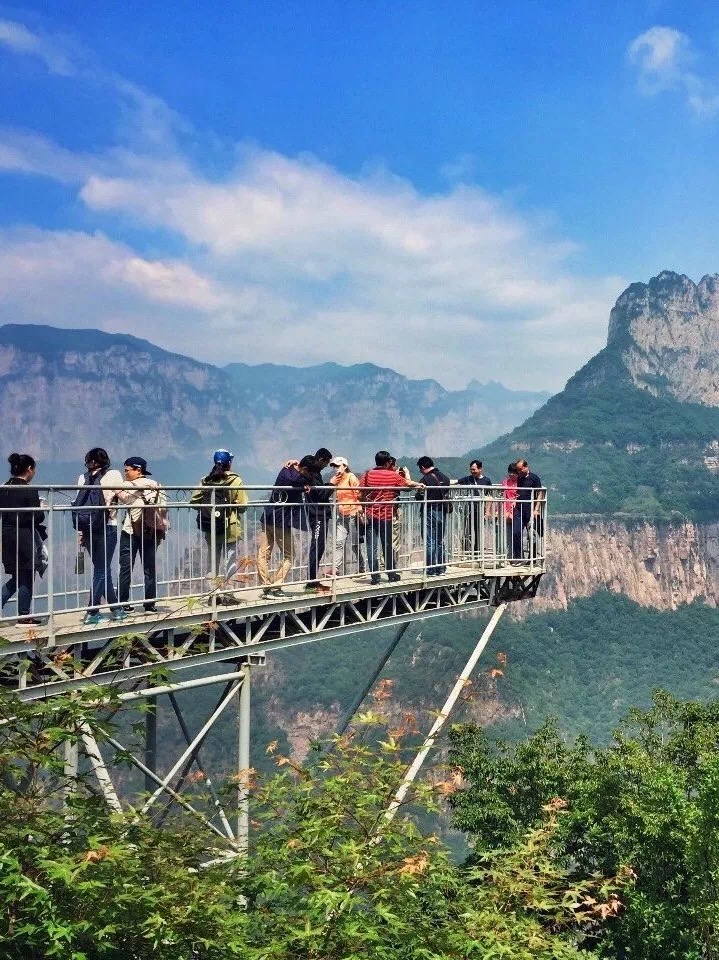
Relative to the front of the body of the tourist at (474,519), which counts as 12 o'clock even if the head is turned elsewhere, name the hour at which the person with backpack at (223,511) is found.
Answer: The person with backpack is roughly at 1 o'clock from the tourist.

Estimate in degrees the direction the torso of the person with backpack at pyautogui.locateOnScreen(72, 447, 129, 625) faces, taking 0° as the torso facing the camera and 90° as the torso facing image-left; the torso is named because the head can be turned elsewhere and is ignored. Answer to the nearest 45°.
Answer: approximately 225°

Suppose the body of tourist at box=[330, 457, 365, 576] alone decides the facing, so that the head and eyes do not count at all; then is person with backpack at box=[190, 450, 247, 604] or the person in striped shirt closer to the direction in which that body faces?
the person with backpack

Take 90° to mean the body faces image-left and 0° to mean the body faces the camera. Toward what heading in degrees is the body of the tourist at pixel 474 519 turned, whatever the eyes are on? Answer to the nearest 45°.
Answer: approximately 0°

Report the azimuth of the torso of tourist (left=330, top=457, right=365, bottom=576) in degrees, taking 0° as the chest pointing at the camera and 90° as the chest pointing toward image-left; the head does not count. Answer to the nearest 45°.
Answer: approximately 45°

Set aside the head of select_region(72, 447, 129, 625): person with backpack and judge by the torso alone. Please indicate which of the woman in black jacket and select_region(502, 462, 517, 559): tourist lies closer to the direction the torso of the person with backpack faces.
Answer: the tourist

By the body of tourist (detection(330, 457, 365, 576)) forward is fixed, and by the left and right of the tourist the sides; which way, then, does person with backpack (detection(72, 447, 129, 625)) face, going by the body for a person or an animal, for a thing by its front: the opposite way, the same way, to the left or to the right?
the opposite way
